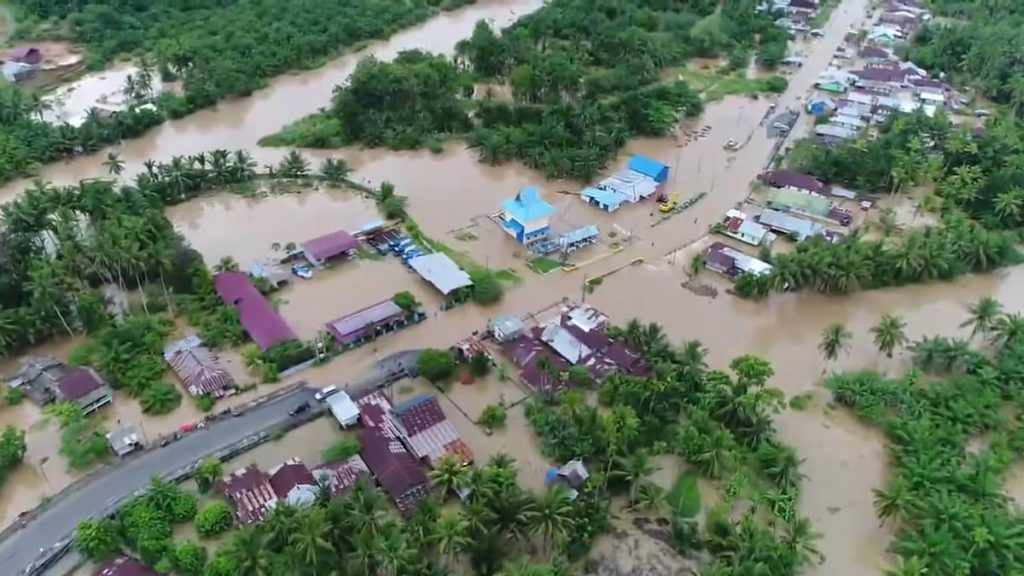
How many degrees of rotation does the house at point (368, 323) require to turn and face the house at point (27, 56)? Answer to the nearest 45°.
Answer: approximately 180°

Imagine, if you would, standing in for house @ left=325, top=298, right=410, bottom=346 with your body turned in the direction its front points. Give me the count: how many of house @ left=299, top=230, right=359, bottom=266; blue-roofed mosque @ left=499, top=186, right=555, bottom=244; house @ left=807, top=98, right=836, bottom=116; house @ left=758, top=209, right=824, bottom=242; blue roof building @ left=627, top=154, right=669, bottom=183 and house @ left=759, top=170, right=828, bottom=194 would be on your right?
0

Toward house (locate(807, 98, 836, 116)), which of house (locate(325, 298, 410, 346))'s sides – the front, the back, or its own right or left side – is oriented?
left

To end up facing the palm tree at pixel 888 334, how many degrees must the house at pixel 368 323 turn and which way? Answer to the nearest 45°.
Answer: approximately 45° to its left

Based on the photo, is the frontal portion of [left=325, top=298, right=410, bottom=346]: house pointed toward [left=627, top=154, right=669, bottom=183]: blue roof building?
no

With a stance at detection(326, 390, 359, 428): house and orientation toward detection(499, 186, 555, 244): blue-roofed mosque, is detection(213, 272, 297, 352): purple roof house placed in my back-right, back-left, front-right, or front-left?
front-left

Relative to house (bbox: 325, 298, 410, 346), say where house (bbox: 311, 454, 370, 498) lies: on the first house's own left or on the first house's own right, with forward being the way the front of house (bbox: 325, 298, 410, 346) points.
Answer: on the first house's own right

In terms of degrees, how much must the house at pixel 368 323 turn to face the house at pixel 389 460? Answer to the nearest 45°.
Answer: approximately 45° to its right

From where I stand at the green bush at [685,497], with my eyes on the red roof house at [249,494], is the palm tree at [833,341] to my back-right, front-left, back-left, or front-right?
back-right

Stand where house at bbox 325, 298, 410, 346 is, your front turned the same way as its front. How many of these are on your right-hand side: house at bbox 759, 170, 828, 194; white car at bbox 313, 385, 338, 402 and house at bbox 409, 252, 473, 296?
1

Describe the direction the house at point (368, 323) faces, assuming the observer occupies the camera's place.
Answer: facing the viewer and to the right of the viewer

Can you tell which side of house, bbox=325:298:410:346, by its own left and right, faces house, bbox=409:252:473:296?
left

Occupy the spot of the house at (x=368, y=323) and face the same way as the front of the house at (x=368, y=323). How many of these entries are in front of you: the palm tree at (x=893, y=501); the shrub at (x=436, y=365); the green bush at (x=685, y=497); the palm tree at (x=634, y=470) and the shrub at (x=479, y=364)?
5

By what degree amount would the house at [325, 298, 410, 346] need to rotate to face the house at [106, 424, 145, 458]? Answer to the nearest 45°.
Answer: approximately 90° to its right

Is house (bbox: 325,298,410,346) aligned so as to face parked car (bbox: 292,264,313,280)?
no

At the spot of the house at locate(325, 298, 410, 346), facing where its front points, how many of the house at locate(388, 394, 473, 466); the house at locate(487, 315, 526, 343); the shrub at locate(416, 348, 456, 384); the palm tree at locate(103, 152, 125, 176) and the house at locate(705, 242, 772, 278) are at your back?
1

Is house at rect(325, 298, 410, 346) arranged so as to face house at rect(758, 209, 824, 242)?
no

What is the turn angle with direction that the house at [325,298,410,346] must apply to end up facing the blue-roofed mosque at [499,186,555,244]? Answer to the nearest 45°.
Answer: approximately 90° to its left

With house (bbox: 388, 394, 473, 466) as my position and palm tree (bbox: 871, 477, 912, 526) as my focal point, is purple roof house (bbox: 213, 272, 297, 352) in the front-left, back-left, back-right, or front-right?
back-left

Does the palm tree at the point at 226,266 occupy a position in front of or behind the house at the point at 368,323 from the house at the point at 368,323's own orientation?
behind

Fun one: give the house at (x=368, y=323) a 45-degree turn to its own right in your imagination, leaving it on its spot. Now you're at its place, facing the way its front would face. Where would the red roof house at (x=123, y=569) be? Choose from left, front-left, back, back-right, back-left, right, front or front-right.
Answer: front-right
